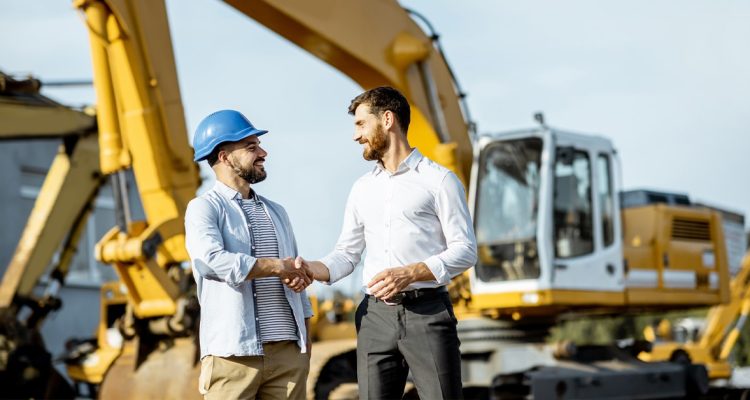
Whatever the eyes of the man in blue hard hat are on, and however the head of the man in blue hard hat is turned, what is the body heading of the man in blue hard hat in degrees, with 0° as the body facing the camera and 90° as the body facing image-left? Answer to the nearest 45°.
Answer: approximately 315°

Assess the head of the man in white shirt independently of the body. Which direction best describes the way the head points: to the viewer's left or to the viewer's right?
to the viewer's left

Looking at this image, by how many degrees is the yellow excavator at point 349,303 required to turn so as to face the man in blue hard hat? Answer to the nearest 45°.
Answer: approximately 45° to its left

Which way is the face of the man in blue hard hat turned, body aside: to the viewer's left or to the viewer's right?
to the viewer's right

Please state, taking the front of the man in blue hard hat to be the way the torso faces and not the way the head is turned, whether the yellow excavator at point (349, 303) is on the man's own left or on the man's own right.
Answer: on the man's own left

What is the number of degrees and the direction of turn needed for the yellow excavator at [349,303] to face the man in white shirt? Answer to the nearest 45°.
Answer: approximately 45° to its left

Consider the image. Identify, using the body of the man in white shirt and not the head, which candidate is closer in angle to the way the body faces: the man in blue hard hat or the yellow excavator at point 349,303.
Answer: the man in blue hard hat

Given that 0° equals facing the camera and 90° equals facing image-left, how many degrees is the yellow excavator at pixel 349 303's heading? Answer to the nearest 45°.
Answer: approximately 45°

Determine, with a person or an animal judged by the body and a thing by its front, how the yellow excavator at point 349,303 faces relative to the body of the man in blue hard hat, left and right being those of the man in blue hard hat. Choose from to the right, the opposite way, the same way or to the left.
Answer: to the right

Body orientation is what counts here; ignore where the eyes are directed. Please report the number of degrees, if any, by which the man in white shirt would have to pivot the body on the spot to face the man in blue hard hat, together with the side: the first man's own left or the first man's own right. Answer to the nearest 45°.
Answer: approximately 45° to the first man's own right

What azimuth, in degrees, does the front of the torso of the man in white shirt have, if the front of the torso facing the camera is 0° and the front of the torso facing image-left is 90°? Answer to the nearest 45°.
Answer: approximately 45°

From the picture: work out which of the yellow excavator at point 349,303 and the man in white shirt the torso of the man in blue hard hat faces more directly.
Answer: the man in white shirt
